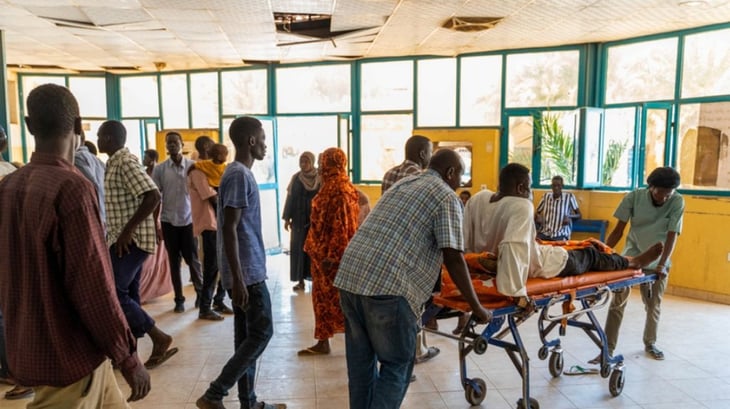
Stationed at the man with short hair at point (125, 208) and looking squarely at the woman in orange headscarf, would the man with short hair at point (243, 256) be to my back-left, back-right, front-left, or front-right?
front-right

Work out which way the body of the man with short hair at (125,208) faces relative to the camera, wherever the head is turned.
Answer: to the viewer's left

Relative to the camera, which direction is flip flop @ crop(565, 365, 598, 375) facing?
to the viewer's left

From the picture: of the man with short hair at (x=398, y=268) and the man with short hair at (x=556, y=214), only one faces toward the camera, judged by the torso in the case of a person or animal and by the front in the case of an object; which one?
the man with short hair at (x=556, y=214)

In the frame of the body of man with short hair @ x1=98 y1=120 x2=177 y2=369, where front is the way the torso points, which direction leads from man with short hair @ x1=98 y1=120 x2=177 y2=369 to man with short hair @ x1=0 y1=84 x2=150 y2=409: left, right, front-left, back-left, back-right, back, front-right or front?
left

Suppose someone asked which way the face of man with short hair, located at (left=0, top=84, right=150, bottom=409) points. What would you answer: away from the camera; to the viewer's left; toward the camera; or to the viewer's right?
away from the camera

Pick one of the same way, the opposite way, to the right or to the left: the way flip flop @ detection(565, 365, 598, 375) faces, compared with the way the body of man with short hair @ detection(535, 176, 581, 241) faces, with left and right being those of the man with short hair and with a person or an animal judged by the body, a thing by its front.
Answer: to the right

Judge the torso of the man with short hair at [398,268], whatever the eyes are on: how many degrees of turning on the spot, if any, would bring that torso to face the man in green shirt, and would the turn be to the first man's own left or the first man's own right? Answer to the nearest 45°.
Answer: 0° — they already face them

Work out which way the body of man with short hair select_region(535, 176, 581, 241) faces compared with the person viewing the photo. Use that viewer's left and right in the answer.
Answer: facing the viewer

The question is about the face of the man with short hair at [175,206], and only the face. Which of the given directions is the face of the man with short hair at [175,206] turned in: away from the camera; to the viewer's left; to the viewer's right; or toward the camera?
toward the camera
